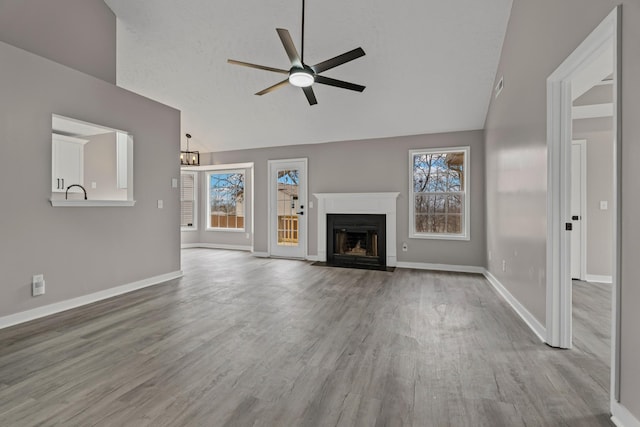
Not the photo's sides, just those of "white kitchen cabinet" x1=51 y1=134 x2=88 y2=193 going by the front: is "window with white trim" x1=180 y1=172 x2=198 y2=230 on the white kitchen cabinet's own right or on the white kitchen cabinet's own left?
on the white kitchen cabinet's own left

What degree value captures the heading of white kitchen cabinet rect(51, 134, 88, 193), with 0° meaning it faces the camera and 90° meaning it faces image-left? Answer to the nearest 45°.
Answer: approximately 315°

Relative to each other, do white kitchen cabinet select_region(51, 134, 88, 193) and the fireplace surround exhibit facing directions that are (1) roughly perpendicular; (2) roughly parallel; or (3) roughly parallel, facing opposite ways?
roughly perpendicular

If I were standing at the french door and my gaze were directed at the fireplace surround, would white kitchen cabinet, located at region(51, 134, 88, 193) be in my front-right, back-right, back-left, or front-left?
back-right

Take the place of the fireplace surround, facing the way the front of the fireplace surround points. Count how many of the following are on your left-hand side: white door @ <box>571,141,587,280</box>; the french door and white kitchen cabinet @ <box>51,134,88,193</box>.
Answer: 1

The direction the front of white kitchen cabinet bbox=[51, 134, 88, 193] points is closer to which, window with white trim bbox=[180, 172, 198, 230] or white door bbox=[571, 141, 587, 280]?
the white door

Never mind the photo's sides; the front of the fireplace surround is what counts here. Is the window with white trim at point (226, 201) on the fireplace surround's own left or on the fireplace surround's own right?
on the fireplace surround's own right

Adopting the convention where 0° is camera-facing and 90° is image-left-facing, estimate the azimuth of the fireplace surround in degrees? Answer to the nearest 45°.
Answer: approximately 0°

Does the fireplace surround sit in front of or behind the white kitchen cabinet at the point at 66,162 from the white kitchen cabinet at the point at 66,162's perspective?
in front

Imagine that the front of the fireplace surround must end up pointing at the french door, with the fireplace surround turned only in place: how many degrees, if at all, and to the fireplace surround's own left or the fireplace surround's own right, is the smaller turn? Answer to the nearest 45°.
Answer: approximately 90° to the fireplace surround's own right

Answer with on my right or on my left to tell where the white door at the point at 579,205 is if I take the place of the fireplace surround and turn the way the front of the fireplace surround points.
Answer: on my left

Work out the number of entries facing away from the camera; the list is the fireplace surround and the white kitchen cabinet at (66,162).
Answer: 0
